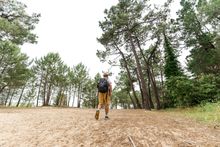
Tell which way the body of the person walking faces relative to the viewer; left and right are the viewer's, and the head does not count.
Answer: facing away from the viewer and to the right of the viewer
